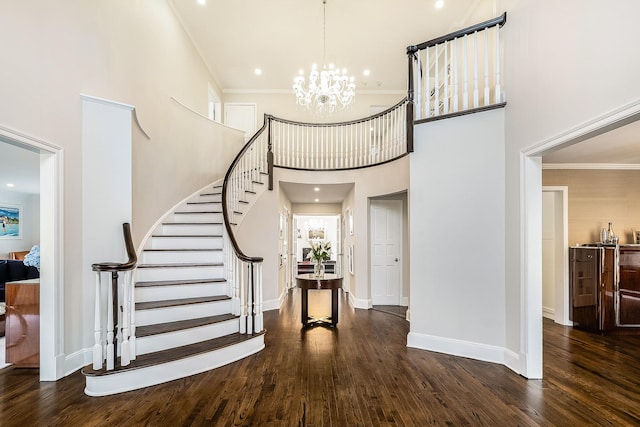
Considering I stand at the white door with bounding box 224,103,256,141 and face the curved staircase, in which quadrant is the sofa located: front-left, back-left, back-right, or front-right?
front-right

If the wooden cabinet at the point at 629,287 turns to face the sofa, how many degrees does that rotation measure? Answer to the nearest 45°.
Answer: approximately 45° to its right

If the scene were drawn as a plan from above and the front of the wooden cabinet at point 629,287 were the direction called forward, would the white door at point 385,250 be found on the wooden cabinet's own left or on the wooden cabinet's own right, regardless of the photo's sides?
on the wooden cabinet's own right

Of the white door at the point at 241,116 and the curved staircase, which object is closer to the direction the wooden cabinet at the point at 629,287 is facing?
the curved staircase

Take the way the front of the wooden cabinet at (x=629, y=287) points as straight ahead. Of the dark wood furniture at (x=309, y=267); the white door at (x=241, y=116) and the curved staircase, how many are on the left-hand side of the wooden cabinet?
0

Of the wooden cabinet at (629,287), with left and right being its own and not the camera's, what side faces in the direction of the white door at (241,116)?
right

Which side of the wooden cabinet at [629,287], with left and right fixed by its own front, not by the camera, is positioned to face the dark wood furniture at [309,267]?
right

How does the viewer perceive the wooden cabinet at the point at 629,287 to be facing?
facing the viewer

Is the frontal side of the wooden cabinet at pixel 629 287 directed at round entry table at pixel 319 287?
no

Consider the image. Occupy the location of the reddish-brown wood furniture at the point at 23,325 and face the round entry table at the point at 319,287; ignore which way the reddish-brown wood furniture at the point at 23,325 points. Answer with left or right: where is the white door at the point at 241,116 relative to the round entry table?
left

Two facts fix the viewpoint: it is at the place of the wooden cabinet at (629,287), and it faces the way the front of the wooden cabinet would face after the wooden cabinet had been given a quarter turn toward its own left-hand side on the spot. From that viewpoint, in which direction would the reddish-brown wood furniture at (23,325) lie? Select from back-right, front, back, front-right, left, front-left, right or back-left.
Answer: back-right

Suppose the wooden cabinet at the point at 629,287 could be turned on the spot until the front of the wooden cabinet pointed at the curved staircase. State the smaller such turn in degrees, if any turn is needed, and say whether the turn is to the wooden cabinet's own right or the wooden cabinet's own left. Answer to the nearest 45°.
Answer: approximately 45° to the wooden cabinet's own right
